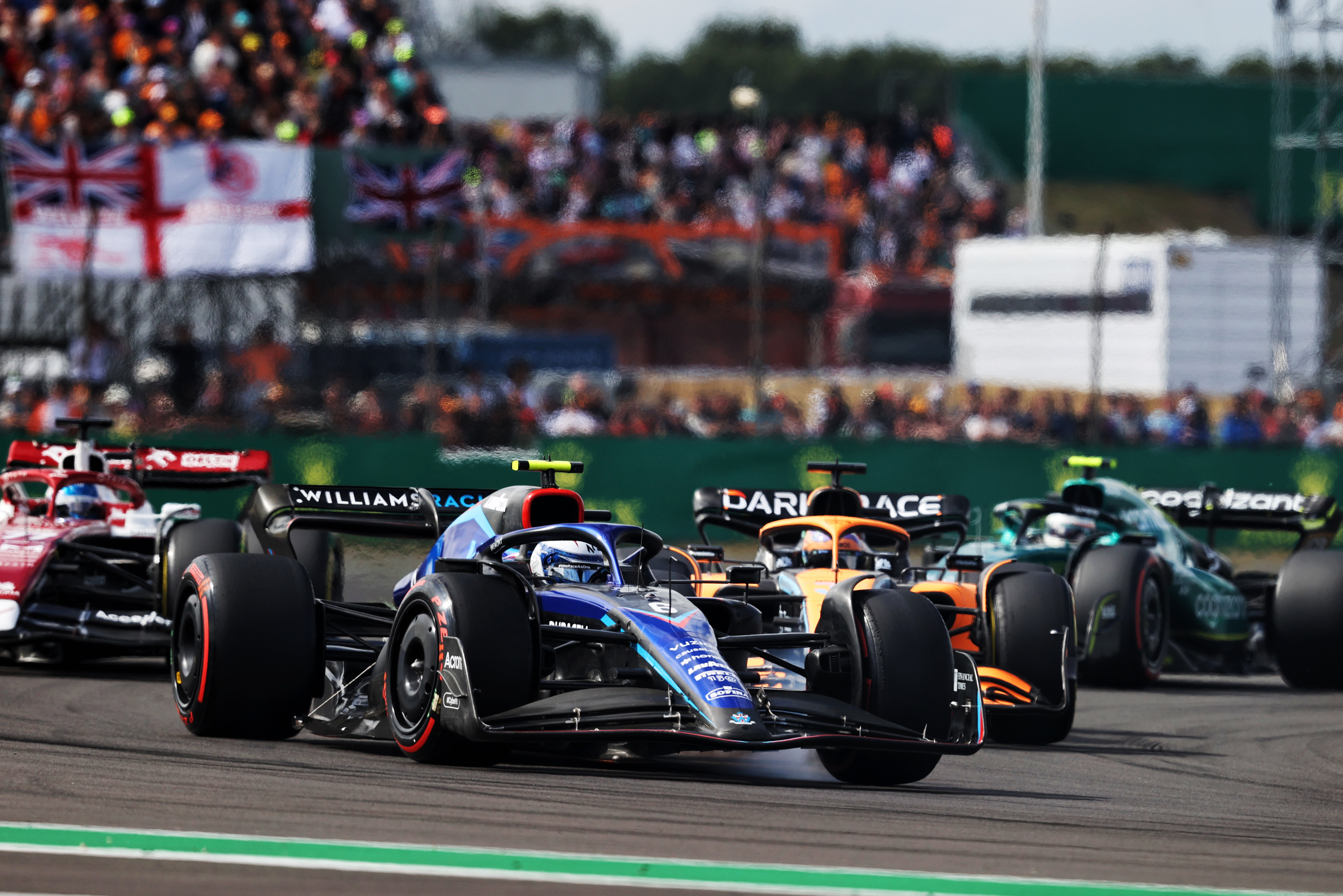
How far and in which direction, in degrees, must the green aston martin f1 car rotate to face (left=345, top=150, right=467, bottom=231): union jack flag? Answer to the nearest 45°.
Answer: approximately 90° to its right

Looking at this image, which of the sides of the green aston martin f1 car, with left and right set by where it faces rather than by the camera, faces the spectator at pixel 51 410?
right

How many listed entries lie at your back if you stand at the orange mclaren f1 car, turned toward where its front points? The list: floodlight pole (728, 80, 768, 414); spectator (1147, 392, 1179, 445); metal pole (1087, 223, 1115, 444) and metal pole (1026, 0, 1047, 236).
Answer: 4

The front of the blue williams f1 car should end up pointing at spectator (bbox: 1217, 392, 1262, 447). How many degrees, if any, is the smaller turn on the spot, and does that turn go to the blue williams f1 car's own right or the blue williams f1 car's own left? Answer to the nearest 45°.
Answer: approximately 90° to the blue williams f1 car's own left

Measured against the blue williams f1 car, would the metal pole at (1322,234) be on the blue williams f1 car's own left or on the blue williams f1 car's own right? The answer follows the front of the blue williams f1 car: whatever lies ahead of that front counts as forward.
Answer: on the blue williams f1 car's own left

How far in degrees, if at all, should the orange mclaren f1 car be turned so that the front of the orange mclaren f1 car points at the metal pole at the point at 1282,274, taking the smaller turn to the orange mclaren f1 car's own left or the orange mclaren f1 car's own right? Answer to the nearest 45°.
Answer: approximately 180°

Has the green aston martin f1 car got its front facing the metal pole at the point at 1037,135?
no

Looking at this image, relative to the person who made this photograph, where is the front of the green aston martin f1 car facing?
facing the viewer and to the left of the viewer

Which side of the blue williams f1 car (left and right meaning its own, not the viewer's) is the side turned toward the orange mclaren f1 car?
left

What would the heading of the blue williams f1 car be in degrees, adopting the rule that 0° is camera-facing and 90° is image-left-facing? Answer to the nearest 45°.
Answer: approximately 315°

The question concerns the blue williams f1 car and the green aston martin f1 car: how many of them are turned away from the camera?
0

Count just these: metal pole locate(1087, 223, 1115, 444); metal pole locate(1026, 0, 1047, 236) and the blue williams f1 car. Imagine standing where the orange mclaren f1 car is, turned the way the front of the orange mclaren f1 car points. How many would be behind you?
2

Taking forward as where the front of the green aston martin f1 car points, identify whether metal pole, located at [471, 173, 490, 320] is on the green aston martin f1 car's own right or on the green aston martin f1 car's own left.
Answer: on the green aston martin f1 car's own right

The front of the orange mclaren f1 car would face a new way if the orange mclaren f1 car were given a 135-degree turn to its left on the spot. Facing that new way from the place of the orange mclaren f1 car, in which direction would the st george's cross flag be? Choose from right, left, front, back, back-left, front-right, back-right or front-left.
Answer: left

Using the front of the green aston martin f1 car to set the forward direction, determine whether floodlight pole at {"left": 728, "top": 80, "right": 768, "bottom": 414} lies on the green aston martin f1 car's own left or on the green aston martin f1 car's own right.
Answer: on the green aston martin f1 car's own right

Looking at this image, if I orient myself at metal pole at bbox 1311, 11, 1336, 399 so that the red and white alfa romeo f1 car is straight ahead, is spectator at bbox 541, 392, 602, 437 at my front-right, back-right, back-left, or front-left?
front-right

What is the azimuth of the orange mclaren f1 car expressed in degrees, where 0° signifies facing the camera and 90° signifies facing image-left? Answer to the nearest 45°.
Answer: approximately 0°

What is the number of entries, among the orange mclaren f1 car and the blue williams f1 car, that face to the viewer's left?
0
